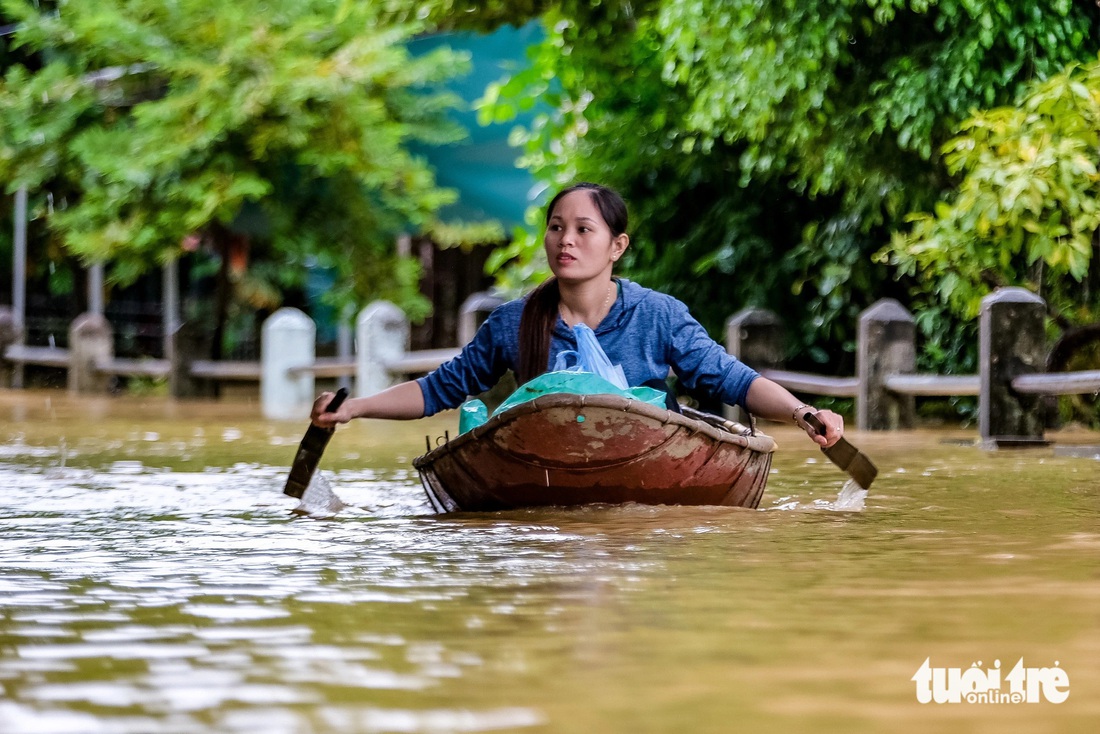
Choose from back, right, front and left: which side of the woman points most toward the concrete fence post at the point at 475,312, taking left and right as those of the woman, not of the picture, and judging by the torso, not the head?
back

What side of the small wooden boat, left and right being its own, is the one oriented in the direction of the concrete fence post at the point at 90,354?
back

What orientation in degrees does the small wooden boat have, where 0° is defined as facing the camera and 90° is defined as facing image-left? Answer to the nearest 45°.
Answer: approximately 0°

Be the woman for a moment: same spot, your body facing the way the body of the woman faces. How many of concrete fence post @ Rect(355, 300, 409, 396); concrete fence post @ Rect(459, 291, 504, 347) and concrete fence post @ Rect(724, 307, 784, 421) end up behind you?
3

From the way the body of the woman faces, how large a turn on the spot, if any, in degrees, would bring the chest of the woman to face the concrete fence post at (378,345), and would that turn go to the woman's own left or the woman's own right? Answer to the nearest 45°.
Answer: approximately 180°

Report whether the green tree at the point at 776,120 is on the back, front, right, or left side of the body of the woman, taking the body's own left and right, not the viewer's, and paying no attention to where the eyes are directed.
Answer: back

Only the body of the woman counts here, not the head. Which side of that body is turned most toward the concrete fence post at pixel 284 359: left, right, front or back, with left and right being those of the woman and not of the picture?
back

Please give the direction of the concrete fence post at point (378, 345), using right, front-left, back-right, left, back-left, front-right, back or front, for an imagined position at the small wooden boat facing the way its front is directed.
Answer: back

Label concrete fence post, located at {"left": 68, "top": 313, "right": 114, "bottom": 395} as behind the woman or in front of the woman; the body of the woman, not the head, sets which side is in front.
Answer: behind
